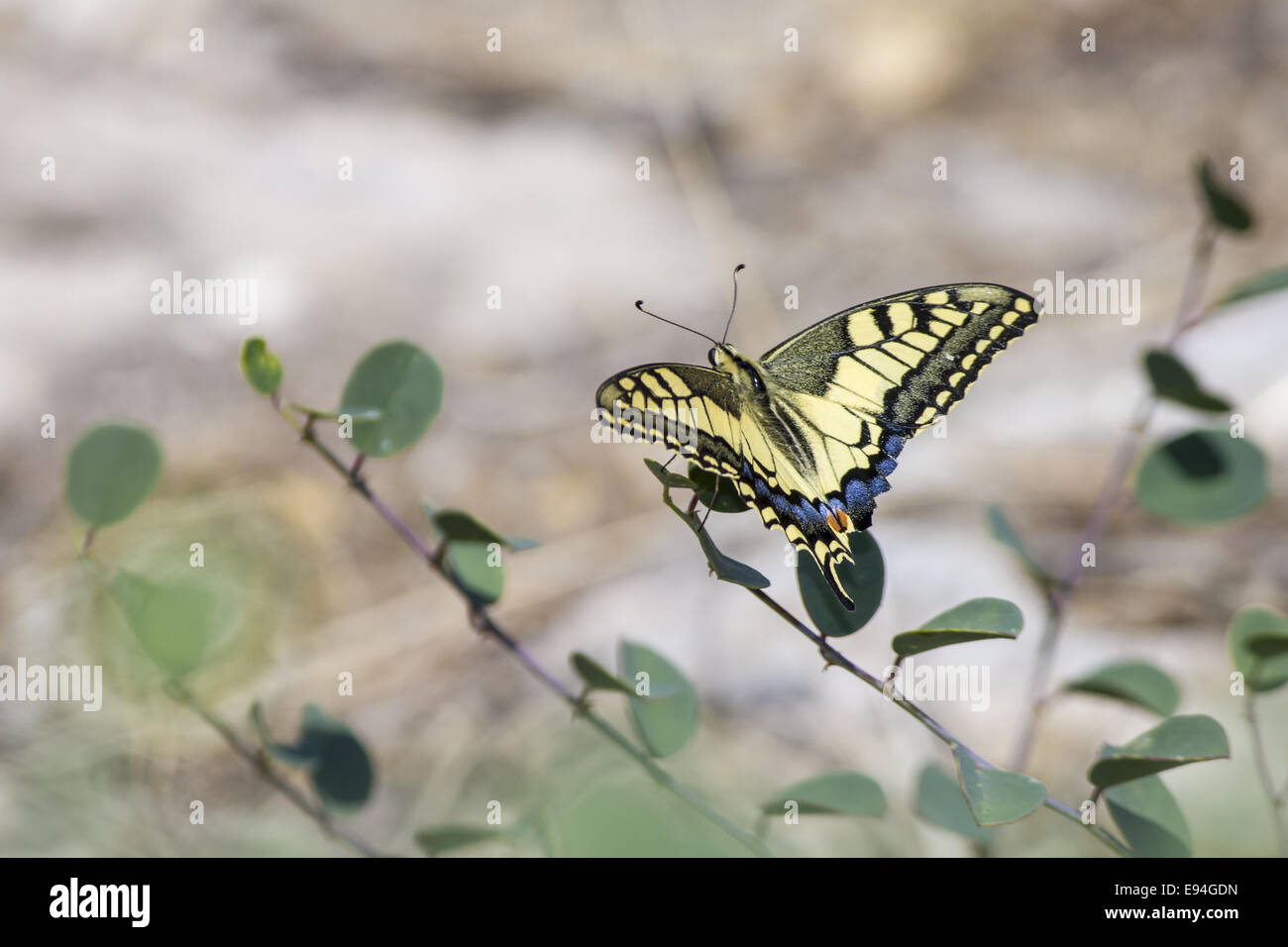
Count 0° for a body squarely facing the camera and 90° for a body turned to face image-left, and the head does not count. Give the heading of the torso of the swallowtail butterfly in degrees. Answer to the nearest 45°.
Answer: approximately 135°
